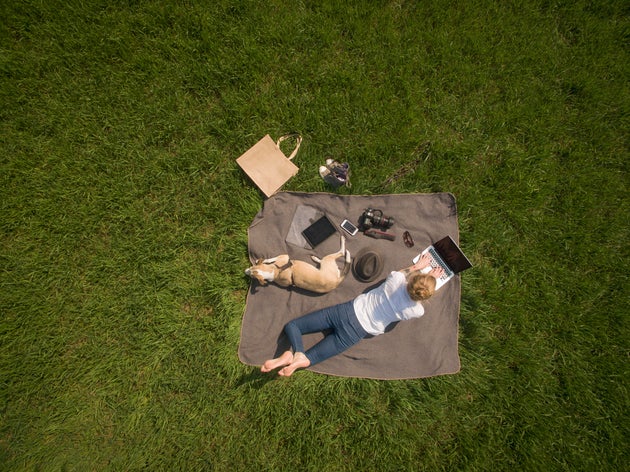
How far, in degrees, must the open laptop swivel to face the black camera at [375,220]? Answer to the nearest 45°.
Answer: approximately 45° to its right

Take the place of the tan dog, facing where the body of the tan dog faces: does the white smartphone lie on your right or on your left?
on your right

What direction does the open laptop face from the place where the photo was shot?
facing the viewer and to the left of the viewer

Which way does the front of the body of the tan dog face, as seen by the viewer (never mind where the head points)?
to the viewer's left
